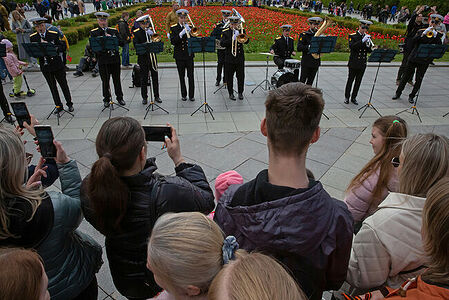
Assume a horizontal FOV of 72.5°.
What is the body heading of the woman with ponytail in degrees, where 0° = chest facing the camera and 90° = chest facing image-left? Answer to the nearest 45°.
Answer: approximately 225°

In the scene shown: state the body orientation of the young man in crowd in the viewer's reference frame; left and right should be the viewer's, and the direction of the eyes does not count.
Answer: facing away from the viewer

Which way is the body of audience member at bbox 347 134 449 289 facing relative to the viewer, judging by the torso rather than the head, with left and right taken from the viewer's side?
facing away from the viewer and to the left of the viewer

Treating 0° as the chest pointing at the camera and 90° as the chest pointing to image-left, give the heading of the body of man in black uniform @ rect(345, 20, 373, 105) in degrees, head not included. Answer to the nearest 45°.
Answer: approximately 315°

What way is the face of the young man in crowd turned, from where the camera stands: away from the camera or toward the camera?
away from the camera

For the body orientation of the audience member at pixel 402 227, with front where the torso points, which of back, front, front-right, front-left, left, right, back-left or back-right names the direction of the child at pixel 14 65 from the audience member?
front-left

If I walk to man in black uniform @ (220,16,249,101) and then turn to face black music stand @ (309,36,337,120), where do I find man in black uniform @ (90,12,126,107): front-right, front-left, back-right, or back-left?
back-right

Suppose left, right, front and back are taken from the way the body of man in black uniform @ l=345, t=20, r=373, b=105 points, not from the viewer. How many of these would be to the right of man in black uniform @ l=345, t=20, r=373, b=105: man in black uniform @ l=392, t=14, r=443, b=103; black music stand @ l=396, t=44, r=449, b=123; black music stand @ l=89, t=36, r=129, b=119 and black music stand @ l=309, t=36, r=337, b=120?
2

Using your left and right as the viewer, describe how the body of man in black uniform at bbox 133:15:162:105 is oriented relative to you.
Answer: facing the viewer and to the right of the viewer

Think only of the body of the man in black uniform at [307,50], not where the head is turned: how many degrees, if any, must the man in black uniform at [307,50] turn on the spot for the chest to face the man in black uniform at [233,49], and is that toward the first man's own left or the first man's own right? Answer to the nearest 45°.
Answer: approximately 135° to the first man's own right

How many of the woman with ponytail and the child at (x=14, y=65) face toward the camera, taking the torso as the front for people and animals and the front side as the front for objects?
0

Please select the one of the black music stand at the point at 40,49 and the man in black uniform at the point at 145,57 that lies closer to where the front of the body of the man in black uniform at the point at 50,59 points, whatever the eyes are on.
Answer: the black music stand

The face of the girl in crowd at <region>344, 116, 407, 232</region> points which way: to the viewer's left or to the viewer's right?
to the viewer's left

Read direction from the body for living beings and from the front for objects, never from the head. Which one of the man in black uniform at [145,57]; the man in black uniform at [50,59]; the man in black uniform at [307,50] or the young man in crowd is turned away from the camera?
the young man in crowd
